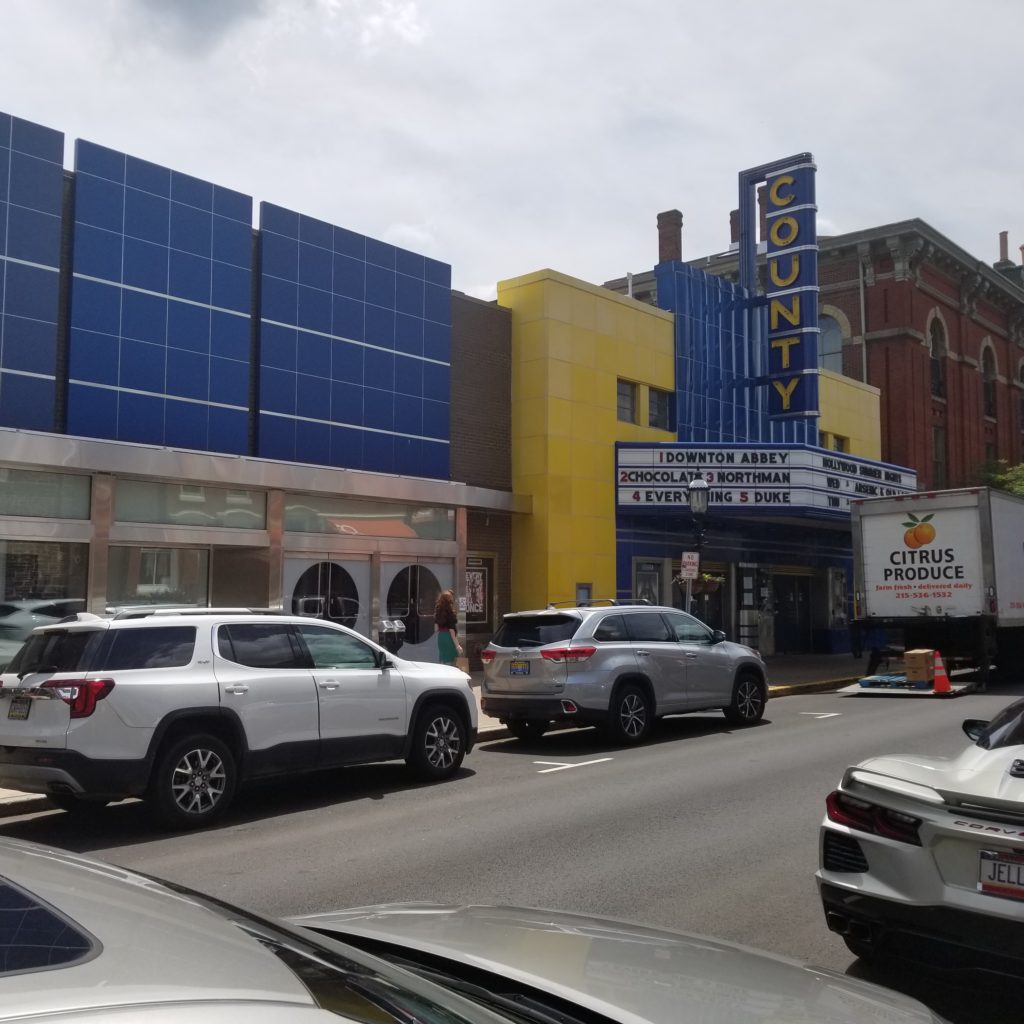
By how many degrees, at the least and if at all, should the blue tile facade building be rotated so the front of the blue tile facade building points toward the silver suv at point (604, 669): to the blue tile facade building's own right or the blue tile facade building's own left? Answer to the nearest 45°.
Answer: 0° — it already faces it

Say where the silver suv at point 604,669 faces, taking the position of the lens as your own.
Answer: facing away from the viewer and to the right of the viewer

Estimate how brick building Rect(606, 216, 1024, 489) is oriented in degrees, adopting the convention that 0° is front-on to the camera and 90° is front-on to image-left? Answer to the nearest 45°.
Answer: approximately 315°

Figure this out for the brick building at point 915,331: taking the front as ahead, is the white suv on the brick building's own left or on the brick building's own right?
on the brick building's own right

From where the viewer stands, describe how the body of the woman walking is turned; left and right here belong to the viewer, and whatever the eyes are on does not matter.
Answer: facing away from the viewer and to the right of the viewer

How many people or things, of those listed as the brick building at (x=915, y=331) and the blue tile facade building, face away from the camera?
0

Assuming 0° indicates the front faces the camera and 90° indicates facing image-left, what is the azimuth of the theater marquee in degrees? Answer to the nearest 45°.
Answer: approximately 315°

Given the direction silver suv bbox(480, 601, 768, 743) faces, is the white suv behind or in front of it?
behind

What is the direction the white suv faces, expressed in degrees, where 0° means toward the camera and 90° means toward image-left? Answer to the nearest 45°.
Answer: approximately 225°

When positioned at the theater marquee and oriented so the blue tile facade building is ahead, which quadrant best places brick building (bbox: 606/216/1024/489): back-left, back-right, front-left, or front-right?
back-right

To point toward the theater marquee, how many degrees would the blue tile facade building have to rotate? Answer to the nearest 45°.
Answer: approximately 45° to its left

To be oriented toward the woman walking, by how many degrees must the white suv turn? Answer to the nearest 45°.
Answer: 0° — it already faces them

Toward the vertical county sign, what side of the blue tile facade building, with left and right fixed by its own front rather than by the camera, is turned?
left

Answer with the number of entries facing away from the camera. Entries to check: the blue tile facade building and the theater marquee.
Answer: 0
